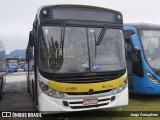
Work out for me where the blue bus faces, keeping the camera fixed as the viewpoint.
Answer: facing the viewer and to the right of the viewer

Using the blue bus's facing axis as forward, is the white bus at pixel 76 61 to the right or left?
on its right
